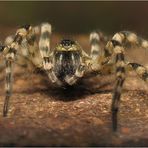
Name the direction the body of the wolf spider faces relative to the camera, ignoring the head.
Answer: toward the camera
